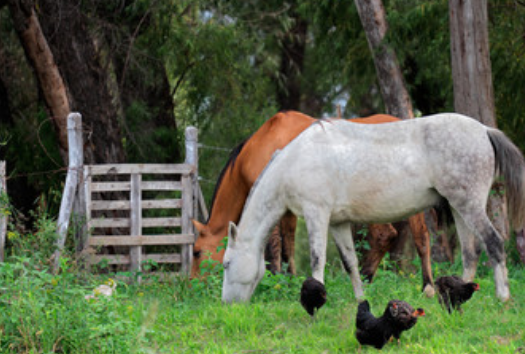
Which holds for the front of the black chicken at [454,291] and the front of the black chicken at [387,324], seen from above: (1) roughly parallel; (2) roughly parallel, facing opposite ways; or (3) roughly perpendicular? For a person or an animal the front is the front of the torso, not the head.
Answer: roughly parallel

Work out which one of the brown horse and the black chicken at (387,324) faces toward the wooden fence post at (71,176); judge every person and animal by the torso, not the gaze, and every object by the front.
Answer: the brown horse

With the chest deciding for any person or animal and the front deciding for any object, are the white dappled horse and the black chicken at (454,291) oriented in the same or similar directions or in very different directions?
very different directions

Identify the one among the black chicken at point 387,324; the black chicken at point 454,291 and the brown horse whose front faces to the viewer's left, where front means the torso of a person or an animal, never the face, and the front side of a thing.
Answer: the brown horse

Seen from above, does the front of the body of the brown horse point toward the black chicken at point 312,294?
no

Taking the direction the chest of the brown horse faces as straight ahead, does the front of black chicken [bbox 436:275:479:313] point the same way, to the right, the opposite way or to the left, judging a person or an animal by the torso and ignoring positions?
the opposite way

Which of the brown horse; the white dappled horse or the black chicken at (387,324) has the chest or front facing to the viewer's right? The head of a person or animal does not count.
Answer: the black chicken

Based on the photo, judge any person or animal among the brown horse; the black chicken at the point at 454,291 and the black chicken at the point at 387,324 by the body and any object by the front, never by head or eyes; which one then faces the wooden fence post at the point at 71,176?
the brown horse

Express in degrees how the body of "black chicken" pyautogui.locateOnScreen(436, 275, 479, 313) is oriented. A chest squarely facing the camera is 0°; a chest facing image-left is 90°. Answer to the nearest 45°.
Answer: approximately 270°

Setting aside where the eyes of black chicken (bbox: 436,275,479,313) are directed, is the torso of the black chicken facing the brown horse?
no

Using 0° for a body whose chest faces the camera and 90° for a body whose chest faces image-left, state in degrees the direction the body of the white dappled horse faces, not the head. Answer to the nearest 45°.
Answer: approximately 90°

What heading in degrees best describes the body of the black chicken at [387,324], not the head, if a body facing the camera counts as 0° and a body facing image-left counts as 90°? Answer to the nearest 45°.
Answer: approximately 270°

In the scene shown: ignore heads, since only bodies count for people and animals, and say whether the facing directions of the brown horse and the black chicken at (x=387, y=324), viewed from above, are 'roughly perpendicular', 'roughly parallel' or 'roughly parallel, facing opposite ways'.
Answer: roughly parallel, facing opposite ways

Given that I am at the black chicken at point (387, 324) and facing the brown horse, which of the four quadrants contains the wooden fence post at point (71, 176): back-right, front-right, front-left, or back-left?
front-left

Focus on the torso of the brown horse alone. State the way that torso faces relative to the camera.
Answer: to the viewer's left

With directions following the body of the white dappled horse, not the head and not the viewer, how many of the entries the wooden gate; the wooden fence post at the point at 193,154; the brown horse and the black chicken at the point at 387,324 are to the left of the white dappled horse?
1

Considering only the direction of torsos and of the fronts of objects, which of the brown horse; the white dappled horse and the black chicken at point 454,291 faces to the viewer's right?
the black chicken

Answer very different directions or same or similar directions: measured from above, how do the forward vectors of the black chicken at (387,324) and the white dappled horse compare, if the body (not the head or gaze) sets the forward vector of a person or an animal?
very different directions
